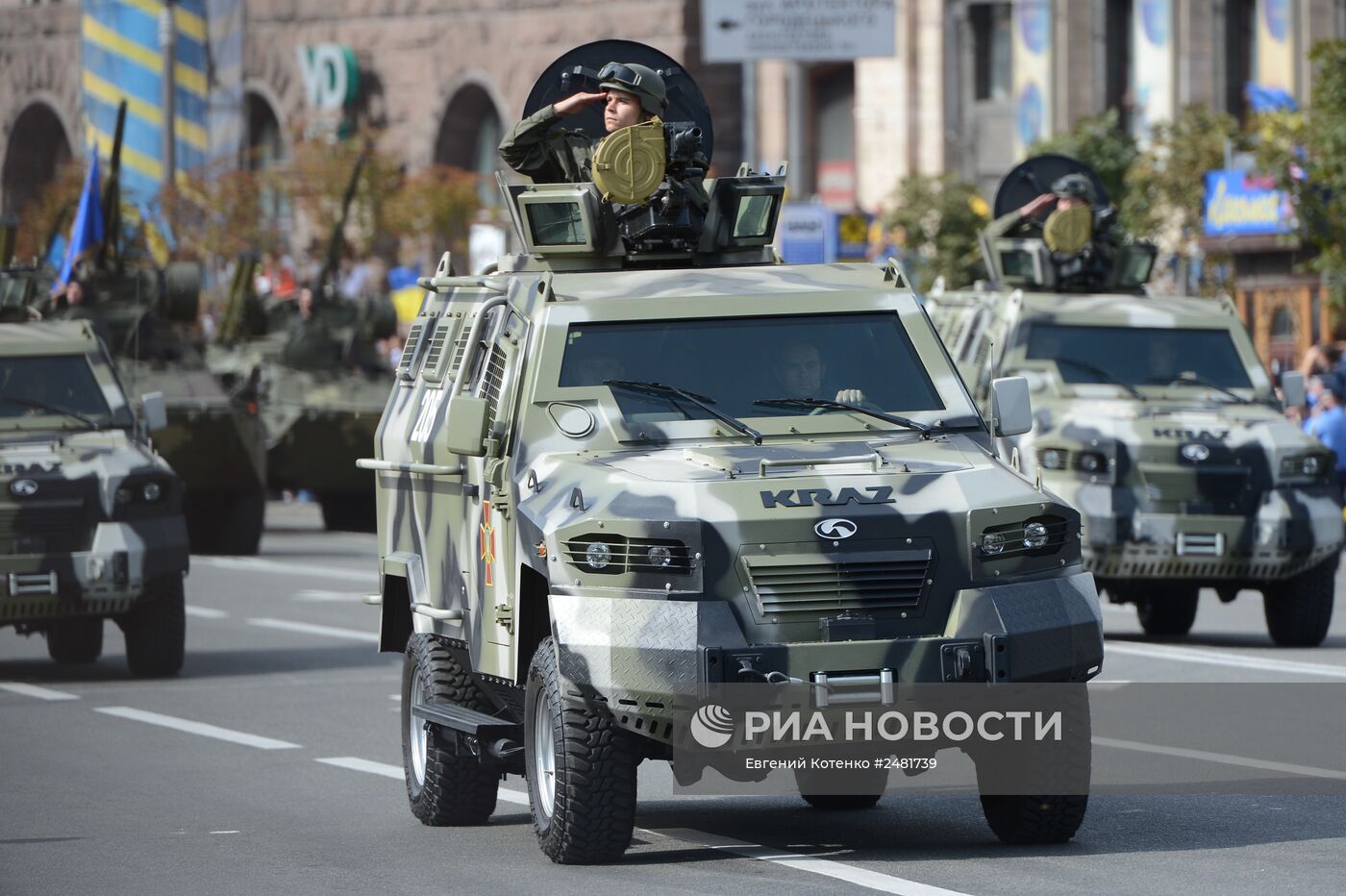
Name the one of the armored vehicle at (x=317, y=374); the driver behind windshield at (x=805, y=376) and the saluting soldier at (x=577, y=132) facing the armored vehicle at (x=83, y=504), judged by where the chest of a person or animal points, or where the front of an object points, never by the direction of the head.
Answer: the armored vehicle at (x=317, y=374)

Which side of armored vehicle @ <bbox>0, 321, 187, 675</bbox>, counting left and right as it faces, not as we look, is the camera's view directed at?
front

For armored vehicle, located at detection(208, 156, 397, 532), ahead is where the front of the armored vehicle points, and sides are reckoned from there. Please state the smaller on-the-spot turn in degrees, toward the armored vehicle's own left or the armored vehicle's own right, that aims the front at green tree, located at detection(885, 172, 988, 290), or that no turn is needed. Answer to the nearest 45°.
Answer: approximately 135° to the armored vehicle's own left

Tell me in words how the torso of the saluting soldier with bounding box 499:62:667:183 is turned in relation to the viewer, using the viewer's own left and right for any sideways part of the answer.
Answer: facing the viewer and to the left of the viewer

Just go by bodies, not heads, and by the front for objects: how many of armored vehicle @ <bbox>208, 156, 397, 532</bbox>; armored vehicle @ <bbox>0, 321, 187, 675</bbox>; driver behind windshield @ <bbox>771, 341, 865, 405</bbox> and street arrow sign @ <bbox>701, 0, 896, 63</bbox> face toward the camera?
4

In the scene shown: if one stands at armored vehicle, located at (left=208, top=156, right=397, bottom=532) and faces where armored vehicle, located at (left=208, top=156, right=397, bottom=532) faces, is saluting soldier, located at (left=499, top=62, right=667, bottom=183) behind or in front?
in front

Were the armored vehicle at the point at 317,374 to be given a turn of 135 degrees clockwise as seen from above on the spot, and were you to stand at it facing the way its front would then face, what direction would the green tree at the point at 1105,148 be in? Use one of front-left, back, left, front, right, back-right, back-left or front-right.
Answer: right

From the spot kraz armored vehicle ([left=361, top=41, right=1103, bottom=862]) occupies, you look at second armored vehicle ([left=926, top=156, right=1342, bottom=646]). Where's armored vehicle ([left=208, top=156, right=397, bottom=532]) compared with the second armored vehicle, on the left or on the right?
left

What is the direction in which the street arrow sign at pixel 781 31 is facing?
toward the camera

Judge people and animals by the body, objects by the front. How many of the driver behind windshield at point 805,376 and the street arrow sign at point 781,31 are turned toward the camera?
2

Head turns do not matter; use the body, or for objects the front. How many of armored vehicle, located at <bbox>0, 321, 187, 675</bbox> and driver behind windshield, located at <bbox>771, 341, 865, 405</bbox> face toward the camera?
2

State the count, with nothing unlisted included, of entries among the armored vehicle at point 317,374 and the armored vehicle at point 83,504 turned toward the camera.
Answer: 2

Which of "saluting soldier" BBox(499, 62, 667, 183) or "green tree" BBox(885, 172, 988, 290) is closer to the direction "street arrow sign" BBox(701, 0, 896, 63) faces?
the saluting soldier

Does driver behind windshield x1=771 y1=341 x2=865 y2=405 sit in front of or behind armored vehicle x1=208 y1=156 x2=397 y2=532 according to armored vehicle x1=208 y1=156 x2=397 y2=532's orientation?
in front

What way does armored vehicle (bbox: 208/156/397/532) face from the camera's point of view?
toward the camera

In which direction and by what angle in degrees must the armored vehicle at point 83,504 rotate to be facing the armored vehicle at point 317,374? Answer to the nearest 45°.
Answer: approximately 180°

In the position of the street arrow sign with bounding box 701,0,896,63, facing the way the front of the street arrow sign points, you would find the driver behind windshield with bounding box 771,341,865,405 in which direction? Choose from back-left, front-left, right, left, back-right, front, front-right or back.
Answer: front
